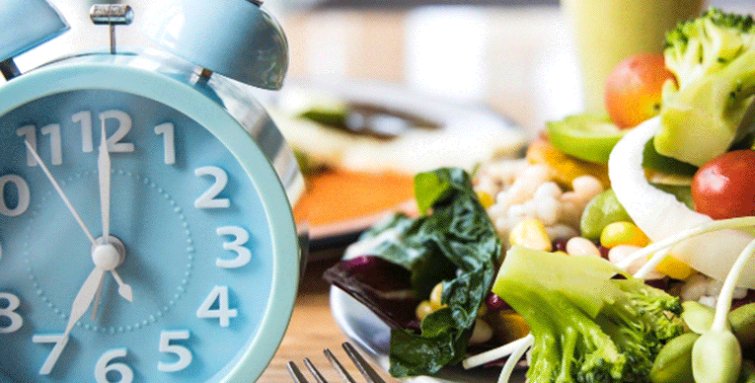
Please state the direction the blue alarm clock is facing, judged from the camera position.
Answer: facing the viewer

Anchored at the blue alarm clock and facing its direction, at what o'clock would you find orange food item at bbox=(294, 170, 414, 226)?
The orange food item is roughly at 7 o'clock from the blue alarm clock.

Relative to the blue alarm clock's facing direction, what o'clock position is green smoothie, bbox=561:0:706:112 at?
The green smoothie is roughly at 8 o'clock from the blue alarm clock.

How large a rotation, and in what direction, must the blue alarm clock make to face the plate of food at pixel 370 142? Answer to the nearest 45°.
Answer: approximately 135° to its left
